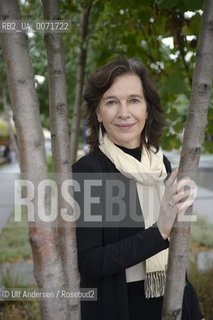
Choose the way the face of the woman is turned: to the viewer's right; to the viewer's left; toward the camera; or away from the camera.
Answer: toward the camera

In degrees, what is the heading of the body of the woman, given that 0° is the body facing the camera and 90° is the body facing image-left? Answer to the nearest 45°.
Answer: approximately 315°

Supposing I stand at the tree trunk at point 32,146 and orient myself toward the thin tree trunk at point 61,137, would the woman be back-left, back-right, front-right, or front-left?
front-right
